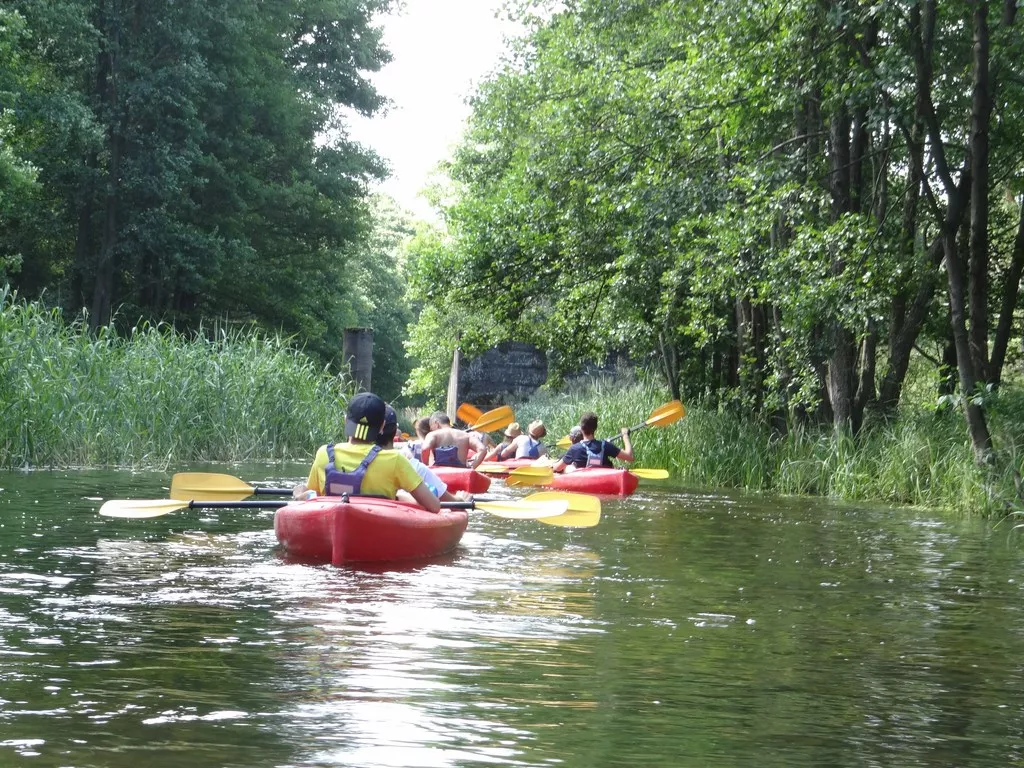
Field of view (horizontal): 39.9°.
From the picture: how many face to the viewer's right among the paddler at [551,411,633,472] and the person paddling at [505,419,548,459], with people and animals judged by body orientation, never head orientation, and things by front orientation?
0

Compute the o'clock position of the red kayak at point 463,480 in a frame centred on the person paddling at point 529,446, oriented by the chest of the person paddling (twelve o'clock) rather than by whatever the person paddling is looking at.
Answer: The red kayak is roughly at 8 o'clock from the person paddling.

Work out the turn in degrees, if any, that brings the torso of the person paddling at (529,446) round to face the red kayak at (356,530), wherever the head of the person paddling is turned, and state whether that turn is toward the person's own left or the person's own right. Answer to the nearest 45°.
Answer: approximately 135° to the person's own left

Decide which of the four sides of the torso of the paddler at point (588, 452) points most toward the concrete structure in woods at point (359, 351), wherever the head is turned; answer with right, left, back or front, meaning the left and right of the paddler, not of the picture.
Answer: front

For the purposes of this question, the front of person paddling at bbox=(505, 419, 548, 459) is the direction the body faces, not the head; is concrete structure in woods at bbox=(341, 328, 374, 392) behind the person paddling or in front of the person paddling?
in front

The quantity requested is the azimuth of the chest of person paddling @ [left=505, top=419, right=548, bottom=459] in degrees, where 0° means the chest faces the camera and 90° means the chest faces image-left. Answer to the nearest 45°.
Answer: approximately 135°

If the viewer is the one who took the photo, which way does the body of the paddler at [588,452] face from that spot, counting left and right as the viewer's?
facing away from the viewer

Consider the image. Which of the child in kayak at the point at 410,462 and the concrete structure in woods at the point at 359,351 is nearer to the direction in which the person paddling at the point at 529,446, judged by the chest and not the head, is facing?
the concrete structure in woods

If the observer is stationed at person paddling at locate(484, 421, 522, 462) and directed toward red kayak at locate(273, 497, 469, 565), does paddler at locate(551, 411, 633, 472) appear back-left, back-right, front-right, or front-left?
front-left

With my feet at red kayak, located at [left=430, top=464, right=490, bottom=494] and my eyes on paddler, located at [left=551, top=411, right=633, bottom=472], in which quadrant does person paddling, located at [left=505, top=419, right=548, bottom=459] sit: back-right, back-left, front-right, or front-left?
front-left

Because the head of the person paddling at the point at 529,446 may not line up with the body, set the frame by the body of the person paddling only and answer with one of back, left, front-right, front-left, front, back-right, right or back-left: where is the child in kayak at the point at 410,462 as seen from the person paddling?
back-left

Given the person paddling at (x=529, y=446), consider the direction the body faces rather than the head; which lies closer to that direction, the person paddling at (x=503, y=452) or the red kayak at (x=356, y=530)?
the person paddling
